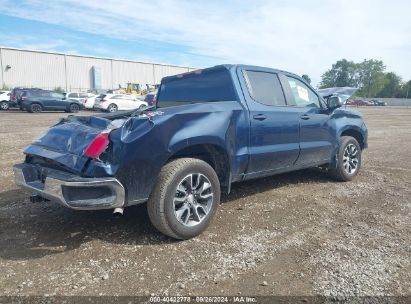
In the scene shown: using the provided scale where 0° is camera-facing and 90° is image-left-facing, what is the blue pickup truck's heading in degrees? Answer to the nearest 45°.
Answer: approximately 225°

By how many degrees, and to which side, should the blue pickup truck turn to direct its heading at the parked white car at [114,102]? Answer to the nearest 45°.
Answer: approximately 45° to its left

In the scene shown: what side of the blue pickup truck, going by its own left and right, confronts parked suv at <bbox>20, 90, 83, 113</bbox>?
left
